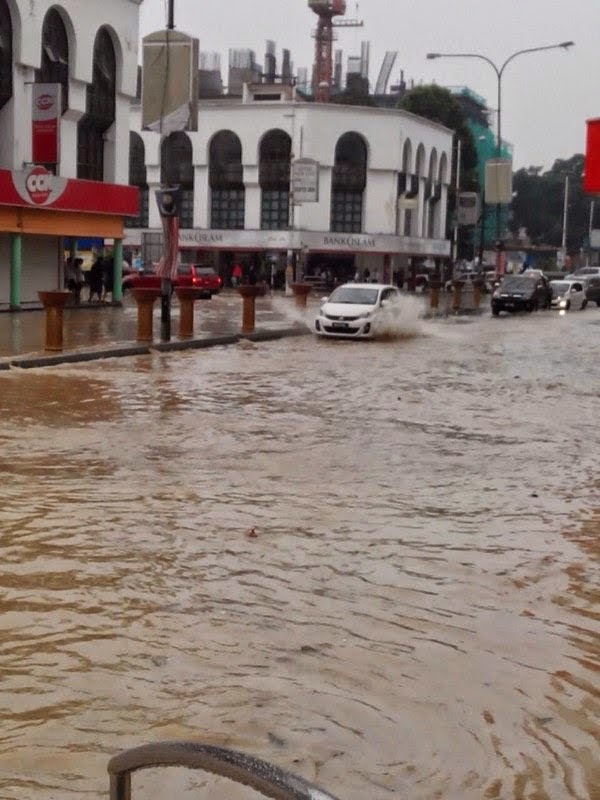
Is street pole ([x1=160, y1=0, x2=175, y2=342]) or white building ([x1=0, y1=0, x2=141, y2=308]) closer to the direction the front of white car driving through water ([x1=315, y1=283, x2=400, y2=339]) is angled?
the street pole

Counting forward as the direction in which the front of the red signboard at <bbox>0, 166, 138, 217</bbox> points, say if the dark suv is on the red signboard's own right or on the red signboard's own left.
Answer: on the red signboard's own left

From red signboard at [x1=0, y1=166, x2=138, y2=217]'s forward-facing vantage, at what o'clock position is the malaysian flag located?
The malaysian flag is roughly at 1 o'clock from the red signboard.

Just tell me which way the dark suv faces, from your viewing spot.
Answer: facing the viewer and to the left of the viewer

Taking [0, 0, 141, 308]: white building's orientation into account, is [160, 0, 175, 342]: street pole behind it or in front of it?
in front

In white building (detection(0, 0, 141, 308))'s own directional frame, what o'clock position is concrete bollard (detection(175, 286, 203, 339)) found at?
The concrete bollard is roughly at 1 o'clock from the white building.

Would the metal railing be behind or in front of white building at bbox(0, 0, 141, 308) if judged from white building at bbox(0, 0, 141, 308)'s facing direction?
in front

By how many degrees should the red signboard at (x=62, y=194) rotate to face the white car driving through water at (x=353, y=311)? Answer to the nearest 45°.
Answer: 0° — it already faces it

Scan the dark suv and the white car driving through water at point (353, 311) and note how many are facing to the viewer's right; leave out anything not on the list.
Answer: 0

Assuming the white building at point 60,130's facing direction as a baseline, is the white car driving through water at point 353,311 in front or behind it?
in front

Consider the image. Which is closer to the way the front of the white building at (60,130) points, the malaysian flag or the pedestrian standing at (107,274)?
the malaysian flag
